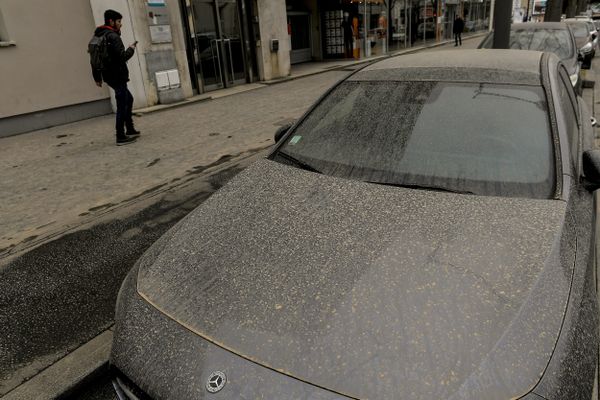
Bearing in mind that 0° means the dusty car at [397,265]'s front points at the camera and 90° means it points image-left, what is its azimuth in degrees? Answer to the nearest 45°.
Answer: approximately 45°

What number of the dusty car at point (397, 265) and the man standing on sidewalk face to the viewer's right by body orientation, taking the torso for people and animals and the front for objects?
1

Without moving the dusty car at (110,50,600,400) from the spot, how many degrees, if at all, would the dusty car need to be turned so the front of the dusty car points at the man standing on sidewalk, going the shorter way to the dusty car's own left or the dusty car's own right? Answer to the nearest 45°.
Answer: approximately 90° to the dusty car's own right

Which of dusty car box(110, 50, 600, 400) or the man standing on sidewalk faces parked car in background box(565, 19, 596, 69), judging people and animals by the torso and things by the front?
the man standing on sidewalk

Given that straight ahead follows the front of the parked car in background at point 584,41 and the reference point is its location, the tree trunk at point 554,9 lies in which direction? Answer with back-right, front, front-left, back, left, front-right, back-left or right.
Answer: back

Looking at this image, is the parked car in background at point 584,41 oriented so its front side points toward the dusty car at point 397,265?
yes

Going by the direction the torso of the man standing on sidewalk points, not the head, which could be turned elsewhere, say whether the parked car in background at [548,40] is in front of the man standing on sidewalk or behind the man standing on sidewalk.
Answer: in front

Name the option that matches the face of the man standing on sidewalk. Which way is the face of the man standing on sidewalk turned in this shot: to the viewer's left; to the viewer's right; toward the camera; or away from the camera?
to the viewer's right

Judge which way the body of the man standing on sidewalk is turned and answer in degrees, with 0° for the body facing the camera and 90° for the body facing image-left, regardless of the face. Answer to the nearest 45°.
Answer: approximately 270°

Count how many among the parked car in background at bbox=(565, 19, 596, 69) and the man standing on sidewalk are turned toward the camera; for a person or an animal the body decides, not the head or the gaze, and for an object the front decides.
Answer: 1

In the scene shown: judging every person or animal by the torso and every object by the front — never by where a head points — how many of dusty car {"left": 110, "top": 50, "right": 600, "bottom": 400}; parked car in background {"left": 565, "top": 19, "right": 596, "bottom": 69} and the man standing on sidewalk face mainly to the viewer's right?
1
